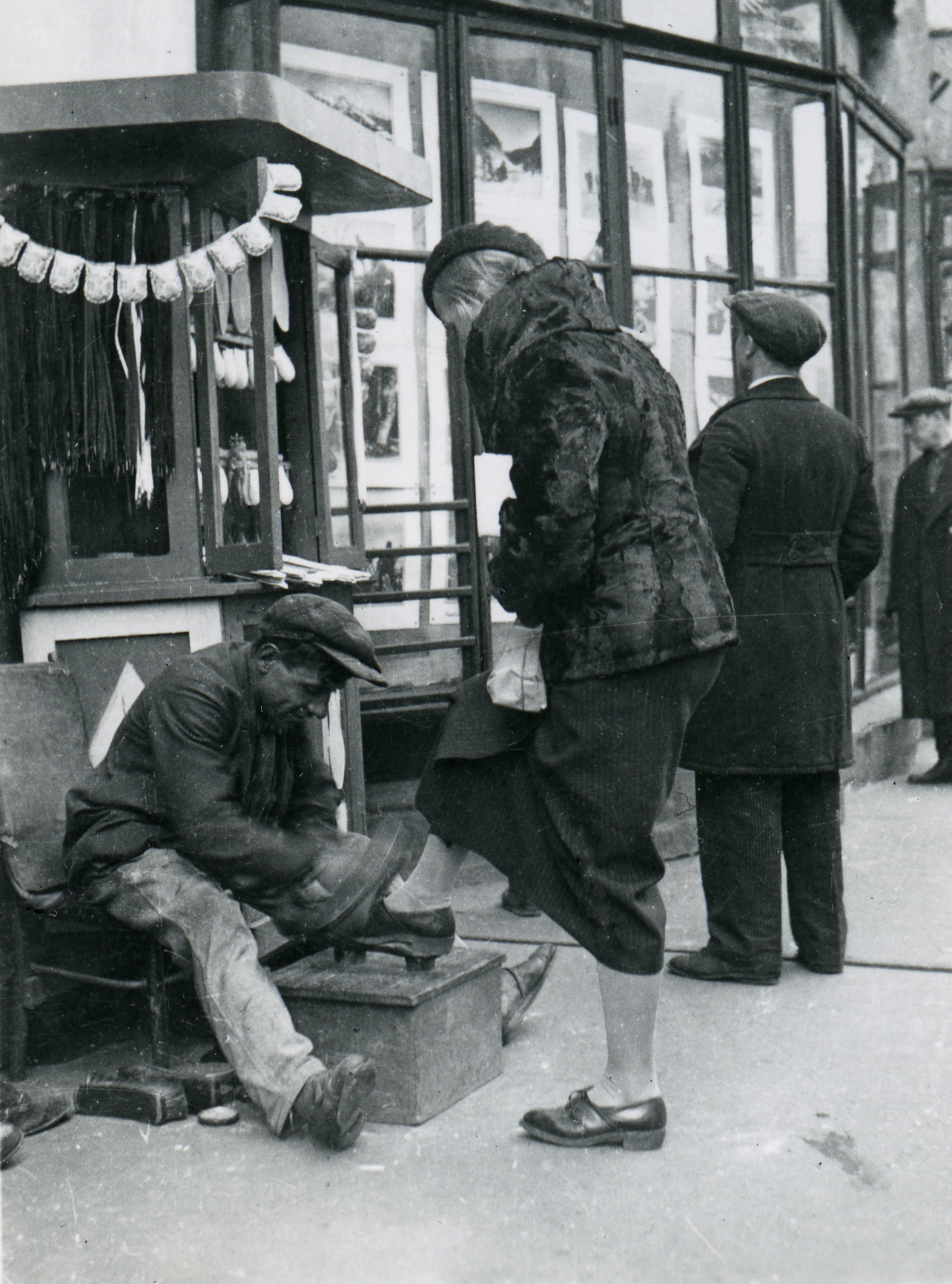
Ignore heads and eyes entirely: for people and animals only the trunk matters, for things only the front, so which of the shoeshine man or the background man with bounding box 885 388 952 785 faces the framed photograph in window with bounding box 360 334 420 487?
the background man

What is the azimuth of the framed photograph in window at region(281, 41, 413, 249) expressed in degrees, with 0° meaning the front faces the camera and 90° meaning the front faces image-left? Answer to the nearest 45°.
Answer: approximately 315°

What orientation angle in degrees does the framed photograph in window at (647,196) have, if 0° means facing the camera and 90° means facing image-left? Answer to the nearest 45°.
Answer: approximately 315°

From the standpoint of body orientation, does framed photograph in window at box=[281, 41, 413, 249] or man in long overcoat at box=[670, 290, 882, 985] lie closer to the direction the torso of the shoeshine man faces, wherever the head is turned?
the man in long overcoat

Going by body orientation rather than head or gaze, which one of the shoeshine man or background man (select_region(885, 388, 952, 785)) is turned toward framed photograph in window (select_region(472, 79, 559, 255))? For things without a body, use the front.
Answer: the background man

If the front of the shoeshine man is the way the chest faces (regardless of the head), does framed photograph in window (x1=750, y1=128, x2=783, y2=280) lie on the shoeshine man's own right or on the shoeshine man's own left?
on the shoeshine man's own left

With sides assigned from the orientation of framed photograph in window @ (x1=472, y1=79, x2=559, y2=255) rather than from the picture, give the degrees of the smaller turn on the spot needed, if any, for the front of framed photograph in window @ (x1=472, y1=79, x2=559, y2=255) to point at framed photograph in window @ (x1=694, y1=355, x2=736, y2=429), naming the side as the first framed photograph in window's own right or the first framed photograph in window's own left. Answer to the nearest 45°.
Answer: approximately 90° to the first framed photograph in window's own left

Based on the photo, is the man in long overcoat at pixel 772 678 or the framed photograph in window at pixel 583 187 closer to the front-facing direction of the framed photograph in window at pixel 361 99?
the man in long overcoat
